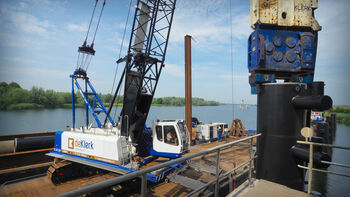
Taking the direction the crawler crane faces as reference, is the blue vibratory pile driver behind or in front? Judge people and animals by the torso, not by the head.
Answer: in front

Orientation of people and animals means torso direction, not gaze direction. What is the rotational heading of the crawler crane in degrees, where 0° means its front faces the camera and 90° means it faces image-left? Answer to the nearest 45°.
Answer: approximately 315°

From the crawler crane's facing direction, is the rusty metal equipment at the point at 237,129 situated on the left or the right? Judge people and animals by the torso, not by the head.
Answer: on its left
